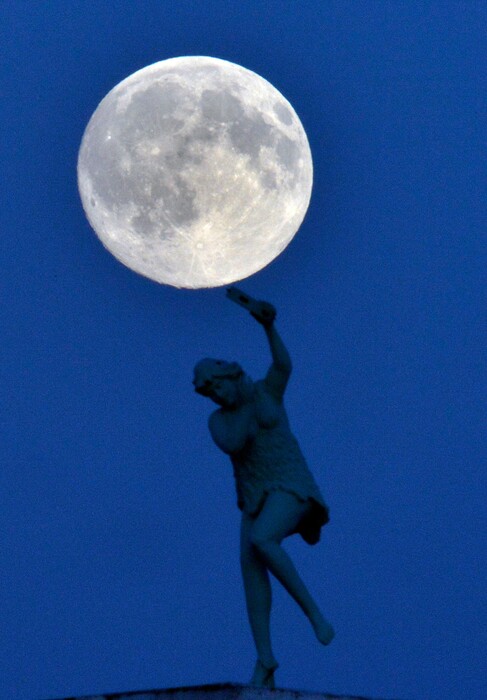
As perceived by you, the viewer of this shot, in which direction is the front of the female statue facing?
facing the viewer and to the left of the viewer
